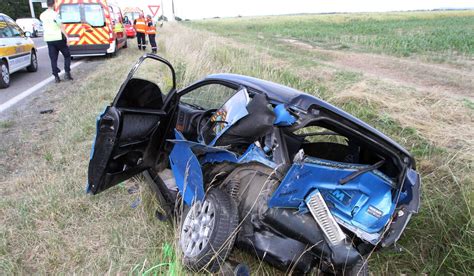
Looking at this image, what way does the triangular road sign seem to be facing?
toward the camera

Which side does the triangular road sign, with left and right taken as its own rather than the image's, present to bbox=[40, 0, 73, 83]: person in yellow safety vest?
front

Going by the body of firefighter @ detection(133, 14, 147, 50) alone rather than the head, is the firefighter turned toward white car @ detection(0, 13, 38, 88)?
no
